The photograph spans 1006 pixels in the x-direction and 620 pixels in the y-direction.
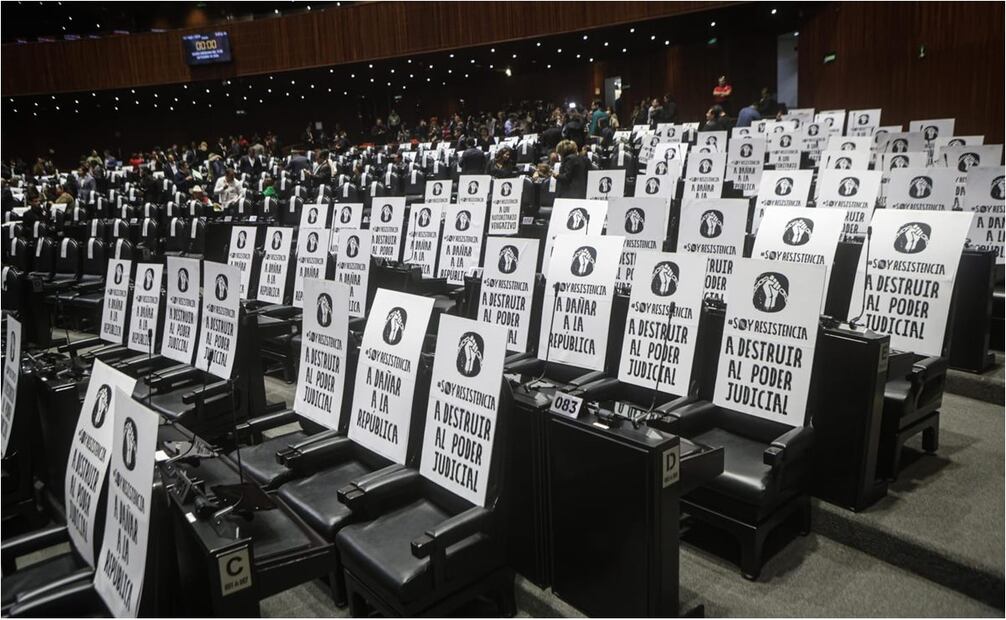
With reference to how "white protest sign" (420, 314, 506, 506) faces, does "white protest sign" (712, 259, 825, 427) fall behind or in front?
behind

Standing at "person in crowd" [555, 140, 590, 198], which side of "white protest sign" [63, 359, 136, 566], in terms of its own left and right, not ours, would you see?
back

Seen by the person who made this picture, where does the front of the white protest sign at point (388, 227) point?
facing the viewer and to the left of the viewer

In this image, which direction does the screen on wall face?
toward the camera

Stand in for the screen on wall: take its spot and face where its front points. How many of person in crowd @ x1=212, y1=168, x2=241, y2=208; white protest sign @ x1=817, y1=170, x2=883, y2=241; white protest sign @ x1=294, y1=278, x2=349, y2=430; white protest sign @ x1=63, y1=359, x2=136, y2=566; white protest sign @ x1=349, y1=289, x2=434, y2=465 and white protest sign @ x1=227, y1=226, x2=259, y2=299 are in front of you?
6

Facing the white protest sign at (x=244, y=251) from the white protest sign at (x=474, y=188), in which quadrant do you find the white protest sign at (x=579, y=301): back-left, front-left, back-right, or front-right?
front-left

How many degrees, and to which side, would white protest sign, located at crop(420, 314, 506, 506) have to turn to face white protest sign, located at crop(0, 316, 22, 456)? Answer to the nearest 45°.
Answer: approximately 45° to its right

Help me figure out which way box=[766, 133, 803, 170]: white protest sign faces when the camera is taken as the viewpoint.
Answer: facing the viewer

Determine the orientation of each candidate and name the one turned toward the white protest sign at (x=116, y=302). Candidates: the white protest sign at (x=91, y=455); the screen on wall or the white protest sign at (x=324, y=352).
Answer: the screen on wall

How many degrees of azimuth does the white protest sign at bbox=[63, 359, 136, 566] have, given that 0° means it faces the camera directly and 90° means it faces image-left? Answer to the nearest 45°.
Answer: approximately 45°

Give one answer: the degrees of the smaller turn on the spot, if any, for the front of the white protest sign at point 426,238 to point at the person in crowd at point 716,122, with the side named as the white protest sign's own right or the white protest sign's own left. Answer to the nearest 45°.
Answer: approximately 180°

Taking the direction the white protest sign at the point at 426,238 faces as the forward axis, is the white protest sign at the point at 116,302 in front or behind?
in front

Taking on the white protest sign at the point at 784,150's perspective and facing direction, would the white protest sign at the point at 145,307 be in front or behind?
in front

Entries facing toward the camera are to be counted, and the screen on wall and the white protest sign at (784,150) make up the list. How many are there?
2

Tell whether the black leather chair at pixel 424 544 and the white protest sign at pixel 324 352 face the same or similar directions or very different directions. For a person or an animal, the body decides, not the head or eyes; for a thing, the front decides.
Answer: same or similar directions

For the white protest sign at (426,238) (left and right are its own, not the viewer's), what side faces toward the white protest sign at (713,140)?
back

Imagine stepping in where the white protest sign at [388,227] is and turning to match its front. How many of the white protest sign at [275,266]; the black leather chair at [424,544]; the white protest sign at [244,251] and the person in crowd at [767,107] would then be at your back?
1
